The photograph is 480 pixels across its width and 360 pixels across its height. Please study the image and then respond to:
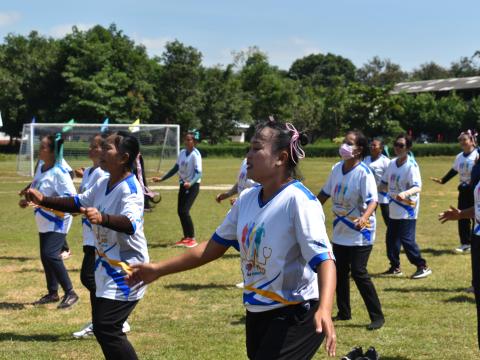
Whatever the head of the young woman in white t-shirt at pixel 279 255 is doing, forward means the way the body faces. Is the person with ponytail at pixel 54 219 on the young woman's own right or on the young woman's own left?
on the young woman's own right

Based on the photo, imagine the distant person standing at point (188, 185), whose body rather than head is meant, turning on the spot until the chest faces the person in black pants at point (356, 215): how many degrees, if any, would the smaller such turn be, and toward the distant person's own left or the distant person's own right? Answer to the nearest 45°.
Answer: approximately 45° to the distant person's own left

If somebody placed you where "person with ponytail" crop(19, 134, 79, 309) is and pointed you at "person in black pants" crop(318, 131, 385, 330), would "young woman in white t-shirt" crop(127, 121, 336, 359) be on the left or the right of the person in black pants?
right

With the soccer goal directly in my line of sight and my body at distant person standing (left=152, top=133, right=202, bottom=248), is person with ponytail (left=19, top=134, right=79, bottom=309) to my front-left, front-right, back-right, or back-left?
back-left

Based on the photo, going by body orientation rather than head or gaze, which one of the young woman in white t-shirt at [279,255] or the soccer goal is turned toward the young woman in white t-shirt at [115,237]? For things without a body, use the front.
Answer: the soccer goal
